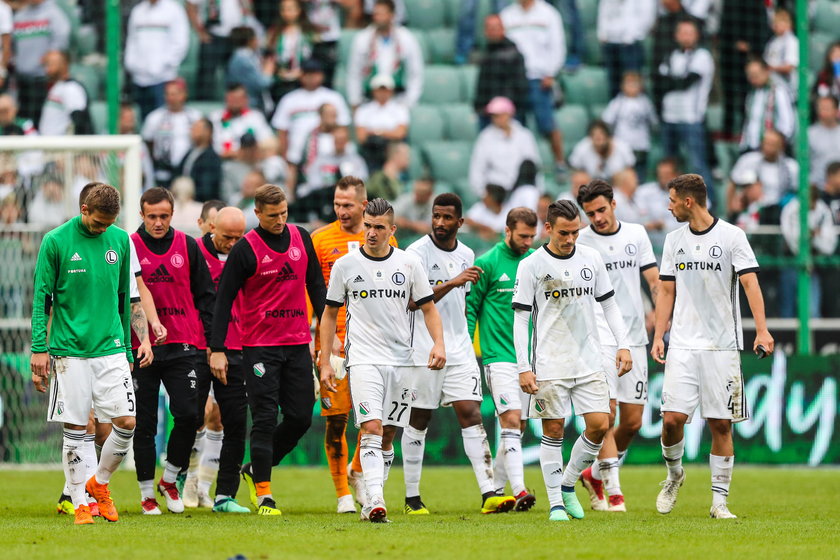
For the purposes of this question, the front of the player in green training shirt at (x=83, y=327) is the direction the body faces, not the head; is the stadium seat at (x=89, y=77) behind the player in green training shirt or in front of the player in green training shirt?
behind

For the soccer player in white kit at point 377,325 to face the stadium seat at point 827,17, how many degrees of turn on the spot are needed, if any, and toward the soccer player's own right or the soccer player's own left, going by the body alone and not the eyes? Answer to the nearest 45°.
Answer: approximately 135° to the soccer player's own left

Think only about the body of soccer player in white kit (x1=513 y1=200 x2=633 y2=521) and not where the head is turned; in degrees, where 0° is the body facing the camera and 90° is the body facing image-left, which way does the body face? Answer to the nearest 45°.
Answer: approximately 0°

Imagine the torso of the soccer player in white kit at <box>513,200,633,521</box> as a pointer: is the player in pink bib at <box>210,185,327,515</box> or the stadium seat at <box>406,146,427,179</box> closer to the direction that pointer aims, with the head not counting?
the player in pink bib

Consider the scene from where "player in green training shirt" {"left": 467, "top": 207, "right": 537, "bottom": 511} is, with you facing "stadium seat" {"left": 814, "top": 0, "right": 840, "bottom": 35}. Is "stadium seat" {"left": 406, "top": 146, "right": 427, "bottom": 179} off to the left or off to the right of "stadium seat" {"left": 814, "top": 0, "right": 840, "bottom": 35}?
left

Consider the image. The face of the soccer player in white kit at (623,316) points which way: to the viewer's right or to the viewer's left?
to the viewer's left

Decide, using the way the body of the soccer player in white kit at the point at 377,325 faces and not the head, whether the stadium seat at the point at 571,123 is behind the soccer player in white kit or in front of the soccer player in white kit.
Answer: behind

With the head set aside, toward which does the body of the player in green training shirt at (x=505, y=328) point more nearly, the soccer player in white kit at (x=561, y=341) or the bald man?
the soccer player in white kit

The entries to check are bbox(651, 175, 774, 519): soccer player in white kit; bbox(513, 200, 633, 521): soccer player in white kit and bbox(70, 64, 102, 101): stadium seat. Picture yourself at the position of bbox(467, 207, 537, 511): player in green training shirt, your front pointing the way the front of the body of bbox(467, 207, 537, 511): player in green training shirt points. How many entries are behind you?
1

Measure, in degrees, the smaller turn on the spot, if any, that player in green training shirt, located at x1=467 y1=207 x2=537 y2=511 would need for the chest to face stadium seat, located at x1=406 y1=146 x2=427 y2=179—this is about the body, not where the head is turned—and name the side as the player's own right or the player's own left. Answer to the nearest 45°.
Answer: approximately 135° to the player's own left

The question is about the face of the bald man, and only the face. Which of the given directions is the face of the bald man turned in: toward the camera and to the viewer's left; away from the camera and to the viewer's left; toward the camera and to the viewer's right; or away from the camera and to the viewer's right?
toward the camera and to the viewer's right

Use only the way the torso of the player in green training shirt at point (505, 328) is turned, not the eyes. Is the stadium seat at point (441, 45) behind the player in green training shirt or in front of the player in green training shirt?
behind

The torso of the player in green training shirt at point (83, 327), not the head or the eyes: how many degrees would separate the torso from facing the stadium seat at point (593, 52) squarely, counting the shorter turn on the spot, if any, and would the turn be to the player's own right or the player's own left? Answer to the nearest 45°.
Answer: approximately 135° to the player's own left

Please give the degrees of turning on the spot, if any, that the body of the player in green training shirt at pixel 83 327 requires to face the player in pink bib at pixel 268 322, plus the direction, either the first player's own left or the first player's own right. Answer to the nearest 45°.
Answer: approximately 90° to the first player's own left

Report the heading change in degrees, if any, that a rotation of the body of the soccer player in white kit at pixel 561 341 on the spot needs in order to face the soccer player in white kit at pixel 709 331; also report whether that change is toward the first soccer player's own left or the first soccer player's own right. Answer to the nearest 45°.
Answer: approximately 90° to the first soccer player's own left

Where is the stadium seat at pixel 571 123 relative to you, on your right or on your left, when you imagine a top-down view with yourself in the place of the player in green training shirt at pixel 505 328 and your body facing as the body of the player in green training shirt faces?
on your left
